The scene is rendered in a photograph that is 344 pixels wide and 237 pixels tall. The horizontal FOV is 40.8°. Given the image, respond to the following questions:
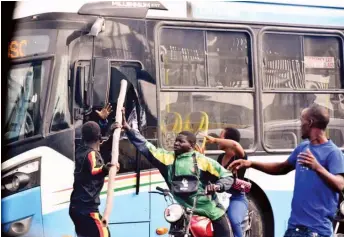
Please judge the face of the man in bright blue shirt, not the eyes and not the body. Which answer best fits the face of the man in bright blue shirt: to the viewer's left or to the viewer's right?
to the viewer's left

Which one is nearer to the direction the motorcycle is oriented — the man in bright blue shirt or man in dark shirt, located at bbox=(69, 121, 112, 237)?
the man in dark shirt

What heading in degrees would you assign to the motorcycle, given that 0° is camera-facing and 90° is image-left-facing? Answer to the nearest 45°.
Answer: approximately 45°

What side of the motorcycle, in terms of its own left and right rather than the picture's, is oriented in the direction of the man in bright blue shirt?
left

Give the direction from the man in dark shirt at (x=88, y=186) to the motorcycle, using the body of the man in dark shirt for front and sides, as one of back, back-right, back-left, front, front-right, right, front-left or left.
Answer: front-right

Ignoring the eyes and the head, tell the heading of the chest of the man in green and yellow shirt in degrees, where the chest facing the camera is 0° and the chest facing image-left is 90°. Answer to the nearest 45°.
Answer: approximately 45°

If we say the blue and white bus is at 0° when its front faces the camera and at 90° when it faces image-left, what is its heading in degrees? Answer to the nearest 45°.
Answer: approximately 45°
